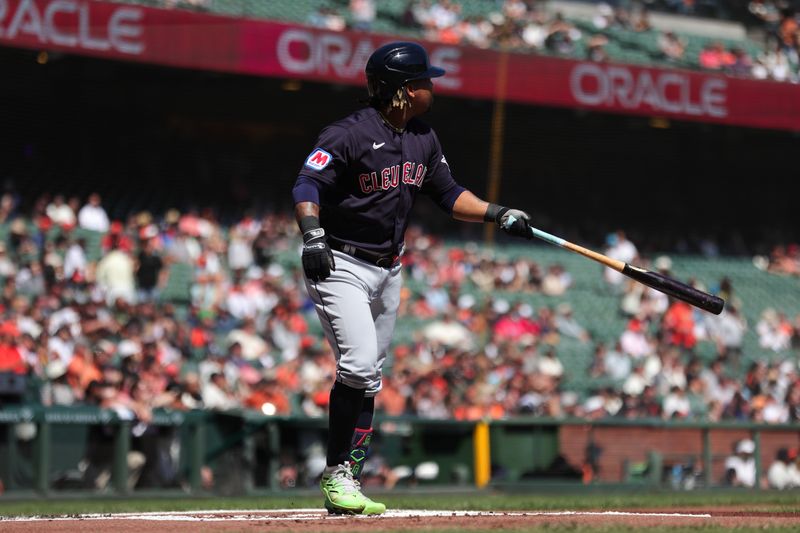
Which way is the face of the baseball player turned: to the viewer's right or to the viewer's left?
to the viewer's right

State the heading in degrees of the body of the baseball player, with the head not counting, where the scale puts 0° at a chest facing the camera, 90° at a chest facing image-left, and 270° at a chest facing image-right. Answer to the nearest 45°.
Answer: approximately 315°

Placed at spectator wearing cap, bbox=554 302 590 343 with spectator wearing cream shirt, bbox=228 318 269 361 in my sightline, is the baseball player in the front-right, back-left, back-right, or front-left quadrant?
front-left

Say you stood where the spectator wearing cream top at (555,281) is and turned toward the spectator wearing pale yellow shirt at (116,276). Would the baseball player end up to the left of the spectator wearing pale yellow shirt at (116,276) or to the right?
left

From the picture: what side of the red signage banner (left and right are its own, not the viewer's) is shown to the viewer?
front

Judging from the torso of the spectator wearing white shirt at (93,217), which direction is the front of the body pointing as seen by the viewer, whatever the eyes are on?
toward the camera

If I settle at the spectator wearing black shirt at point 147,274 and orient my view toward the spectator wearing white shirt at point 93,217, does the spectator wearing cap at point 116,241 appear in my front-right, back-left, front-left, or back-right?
front-left

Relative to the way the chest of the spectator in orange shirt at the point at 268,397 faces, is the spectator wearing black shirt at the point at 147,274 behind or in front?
behind

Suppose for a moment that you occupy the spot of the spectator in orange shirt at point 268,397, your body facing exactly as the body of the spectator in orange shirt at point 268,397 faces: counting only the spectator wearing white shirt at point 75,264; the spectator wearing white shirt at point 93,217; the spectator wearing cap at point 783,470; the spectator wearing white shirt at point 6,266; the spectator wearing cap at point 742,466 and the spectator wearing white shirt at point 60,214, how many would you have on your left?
2

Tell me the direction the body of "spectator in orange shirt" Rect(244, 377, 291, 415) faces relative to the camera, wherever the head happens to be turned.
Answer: toward the camera

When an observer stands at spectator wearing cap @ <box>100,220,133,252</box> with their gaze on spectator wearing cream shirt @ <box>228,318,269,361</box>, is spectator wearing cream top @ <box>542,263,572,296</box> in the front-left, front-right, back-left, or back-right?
front-left

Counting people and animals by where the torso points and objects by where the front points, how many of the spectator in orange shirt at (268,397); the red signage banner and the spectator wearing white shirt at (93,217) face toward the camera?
3

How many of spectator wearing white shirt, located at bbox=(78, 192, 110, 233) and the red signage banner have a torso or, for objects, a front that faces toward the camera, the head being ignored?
2
